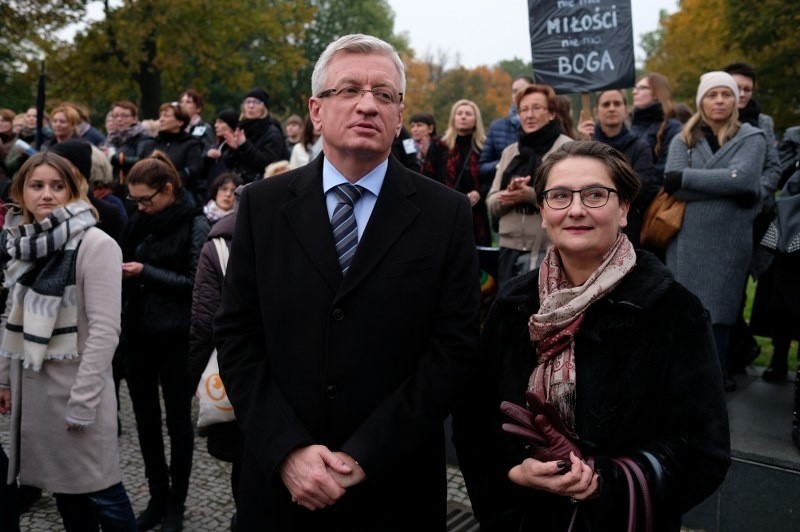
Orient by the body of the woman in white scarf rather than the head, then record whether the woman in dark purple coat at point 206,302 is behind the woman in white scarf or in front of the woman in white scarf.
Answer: behind

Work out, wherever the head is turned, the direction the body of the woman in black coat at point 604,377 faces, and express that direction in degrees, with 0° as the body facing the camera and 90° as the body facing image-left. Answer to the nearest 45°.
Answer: approximately 45°

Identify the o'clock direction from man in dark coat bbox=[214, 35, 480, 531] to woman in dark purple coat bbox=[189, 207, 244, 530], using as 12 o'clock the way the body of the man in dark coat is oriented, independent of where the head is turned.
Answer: The woman in dark purple coat is roughly at 5 o'clock from the man in dark coat.

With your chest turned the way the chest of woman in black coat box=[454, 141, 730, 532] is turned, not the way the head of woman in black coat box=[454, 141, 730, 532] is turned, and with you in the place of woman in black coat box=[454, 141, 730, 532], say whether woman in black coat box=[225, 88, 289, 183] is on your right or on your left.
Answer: on your right

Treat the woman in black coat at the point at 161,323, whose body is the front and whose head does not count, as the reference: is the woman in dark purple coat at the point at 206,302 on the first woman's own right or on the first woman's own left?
on the first woman's own left

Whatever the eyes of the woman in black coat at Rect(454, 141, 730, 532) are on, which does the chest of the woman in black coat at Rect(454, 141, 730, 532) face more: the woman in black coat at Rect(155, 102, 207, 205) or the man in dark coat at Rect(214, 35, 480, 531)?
the man in dark coat

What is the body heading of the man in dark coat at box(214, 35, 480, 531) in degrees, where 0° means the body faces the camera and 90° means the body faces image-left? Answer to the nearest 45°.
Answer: approximately 0°

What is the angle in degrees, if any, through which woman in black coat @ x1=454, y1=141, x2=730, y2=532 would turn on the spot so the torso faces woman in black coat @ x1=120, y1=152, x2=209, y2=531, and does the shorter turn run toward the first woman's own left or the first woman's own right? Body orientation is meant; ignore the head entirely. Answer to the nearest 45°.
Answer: approximately 90° to the first woman's own right
